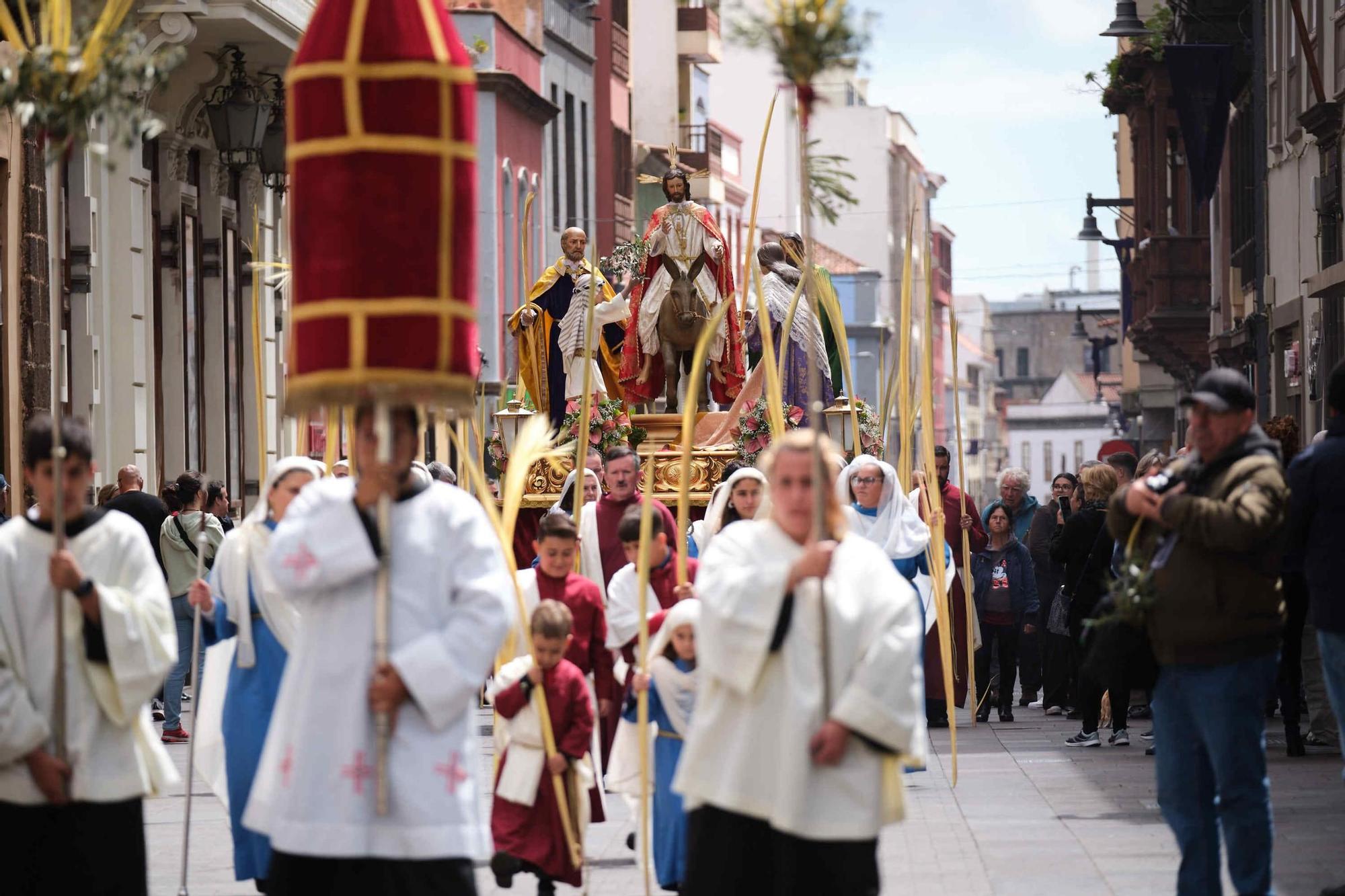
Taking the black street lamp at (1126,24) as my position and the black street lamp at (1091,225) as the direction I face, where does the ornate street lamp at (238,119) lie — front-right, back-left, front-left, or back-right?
back-left

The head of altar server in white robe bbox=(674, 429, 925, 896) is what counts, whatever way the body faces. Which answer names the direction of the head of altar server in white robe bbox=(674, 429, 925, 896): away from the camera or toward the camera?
toward the camera

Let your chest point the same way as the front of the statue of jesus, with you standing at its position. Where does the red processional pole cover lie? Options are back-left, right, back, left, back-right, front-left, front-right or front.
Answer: front

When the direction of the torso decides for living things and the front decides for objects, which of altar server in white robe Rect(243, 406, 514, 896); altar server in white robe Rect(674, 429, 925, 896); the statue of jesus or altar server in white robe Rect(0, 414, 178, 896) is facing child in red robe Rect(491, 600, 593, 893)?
the statue of jesus

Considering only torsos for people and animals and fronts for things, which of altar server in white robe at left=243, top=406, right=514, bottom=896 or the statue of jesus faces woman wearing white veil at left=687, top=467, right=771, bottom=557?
the statue of jesus

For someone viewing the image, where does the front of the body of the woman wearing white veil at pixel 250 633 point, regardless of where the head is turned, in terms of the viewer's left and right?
facing the viewer and to the right of the viewer

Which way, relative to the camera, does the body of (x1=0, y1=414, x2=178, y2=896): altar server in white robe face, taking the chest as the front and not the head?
toward the camera

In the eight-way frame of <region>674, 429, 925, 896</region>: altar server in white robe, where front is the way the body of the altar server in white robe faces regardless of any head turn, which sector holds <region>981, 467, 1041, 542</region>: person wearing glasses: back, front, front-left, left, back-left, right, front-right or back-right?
back

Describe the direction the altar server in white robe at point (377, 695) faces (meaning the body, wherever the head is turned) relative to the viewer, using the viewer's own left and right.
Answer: facing the viewer

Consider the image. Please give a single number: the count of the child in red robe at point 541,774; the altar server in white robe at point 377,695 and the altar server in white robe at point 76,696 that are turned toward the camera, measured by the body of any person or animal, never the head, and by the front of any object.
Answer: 3

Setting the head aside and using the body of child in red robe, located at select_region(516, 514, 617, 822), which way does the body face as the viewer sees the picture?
toward the camera

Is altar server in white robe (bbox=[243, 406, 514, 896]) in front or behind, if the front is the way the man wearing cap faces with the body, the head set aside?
in front

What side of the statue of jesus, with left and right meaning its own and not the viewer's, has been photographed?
front
